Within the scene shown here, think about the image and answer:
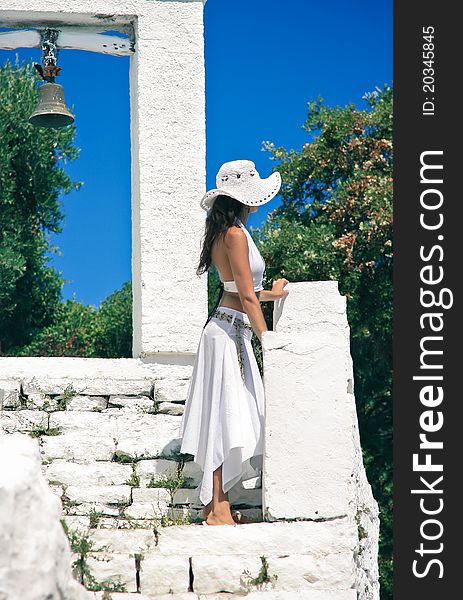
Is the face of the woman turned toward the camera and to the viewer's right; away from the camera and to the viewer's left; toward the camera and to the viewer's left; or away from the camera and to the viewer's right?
away from the camera and to the viewer's right

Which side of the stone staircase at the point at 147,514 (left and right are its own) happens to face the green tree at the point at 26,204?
back

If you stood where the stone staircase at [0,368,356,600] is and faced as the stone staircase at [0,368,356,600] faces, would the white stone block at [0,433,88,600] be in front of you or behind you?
in front

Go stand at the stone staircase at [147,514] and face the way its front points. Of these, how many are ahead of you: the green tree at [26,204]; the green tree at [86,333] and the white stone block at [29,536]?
1

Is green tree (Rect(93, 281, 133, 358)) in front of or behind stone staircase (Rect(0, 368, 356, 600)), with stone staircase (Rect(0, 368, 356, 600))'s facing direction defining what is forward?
behind

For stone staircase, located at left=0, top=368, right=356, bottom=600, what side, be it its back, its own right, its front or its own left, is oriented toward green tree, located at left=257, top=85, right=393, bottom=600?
back

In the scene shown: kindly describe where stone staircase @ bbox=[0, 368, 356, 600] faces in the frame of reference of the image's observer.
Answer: facing the viewer

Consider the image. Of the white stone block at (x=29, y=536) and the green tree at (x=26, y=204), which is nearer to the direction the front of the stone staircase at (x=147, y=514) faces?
the white stone block

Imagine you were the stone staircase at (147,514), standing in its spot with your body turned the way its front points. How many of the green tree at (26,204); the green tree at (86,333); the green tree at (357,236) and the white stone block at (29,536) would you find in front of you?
1
